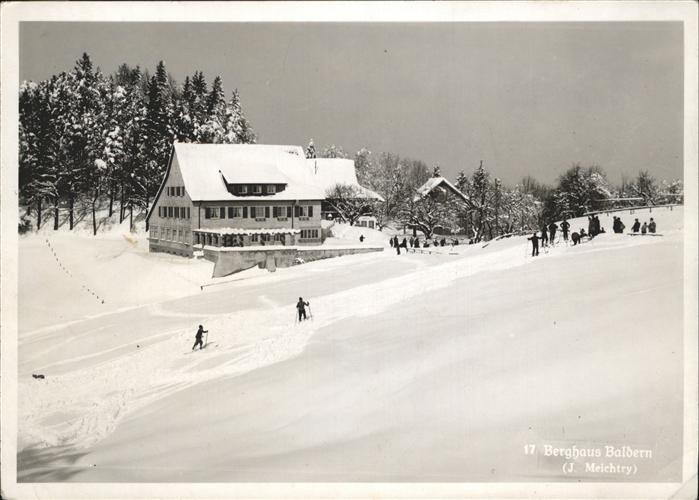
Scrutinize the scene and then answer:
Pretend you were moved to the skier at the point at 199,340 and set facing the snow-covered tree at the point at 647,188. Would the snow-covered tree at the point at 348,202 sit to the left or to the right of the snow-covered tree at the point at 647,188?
left
